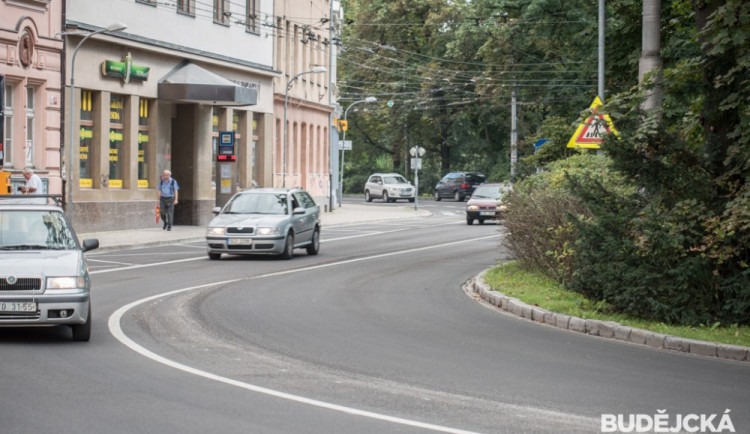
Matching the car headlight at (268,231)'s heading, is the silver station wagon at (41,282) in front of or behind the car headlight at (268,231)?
in front

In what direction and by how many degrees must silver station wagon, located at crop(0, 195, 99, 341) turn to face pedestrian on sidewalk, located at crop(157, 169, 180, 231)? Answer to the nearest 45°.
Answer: approximately 180°

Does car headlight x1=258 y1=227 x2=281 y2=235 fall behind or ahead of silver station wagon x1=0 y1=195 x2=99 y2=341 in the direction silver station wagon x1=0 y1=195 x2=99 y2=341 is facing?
behind

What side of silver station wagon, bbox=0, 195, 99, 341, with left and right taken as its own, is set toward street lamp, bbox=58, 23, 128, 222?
back

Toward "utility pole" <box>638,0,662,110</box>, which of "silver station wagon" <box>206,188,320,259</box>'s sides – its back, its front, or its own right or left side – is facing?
left

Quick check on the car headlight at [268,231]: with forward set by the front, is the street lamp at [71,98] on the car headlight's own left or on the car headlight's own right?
on the car headlight's own right

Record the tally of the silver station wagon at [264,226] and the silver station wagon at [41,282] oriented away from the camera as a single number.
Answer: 0

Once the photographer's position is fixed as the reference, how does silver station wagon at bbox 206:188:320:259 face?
facing the viewer and to the left of the viewer

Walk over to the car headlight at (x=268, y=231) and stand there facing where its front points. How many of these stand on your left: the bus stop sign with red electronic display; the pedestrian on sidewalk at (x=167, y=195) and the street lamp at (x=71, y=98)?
0

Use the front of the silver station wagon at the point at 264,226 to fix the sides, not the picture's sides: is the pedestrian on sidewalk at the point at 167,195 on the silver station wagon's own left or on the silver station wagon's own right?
on the silver station wagon's own right

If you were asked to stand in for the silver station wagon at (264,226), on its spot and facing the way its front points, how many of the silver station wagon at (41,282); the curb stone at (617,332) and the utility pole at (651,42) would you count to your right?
0

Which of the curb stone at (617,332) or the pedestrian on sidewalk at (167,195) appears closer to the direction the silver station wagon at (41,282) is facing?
the curb stone

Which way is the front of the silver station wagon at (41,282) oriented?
toward the camera

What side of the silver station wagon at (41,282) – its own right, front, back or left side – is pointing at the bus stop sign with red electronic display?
back

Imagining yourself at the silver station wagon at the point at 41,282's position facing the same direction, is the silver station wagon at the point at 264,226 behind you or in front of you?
behind
